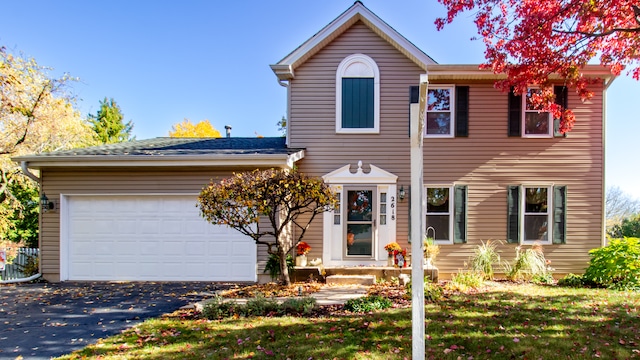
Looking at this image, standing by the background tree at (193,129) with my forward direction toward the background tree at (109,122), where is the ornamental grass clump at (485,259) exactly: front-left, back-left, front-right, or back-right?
back-left

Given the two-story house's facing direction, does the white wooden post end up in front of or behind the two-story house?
in front

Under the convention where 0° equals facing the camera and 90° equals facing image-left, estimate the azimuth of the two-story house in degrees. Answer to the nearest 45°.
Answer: approximately 0°

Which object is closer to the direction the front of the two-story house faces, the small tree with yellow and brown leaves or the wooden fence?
the small tree with yellow and brown leaves
